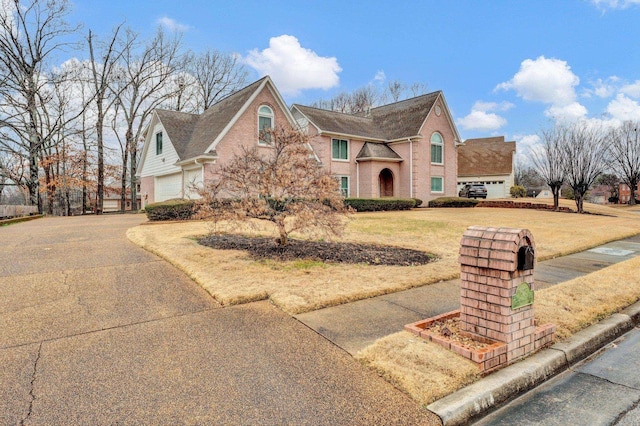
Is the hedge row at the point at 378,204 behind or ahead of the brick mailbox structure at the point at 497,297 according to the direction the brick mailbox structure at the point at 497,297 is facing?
behind

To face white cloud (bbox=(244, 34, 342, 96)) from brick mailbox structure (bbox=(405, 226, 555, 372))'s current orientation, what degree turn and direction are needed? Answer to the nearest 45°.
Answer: approximately 180°

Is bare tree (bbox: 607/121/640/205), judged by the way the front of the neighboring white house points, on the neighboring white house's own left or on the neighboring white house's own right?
on the neighboring white house's own left

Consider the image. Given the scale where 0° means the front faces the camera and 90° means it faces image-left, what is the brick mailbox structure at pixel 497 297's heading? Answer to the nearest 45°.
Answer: approximately 315°

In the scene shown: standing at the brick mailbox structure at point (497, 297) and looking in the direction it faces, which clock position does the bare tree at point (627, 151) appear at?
The bare tree is roughly at 8 o'clock from the brick mailbox structure.

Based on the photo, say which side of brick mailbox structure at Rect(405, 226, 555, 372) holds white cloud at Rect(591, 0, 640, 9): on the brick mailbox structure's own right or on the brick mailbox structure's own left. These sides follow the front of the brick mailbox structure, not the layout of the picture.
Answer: on the brick mailbox structure's own left
